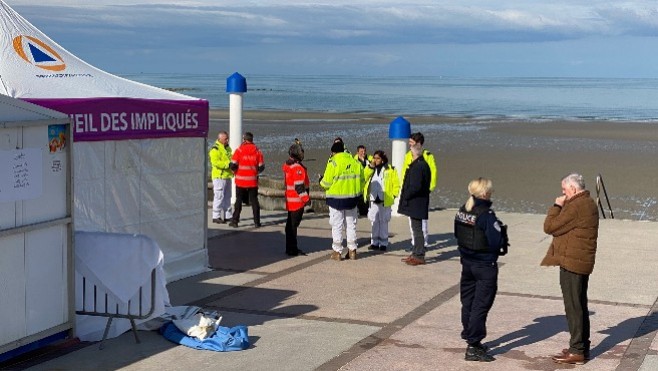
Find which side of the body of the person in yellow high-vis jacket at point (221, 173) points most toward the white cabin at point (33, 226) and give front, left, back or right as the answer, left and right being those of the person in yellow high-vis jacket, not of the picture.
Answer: right

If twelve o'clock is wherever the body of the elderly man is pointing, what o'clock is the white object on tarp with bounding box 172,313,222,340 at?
The white object on tarp is roughly at 12 o'clock from the elderly man.

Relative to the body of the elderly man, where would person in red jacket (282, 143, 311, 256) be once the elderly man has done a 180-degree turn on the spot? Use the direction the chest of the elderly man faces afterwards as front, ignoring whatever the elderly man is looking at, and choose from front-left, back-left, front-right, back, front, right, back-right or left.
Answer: back-left

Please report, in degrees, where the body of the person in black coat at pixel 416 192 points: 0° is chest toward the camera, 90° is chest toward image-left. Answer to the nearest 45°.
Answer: approximately 90°

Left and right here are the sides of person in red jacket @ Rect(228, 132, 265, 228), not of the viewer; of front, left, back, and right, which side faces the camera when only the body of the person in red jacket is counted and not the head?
back

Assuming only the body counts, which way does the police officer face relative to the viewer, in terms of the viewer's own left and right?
facing away from the viewer and to the right of the viewer

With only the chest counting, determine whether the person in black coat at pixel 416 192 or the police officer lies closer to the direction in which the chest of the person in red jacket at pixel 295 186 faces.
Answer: the person in black coat

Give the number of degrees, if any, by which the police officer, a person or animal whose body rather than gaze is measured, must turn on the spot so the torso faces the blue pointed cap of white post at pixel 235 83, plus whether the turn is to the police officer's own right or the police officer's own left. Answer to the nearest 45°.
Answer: approximately 90° to the police officer's own left

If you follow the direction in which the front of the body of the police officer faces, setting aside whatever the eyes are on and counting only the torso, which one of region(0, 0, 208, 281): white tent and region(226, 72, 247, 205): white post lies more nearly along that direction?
the white post

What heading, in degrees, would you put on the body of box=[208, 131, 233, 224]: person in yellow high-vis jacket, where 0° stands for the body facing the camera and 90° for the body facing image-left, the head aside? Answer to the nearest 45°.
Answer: approximately 270°

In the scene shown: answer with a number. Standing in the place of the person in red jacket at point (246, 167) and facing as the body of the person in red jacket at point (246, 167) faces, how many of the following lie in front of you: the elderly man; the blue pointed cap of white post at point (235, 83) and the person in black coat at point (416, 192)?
1

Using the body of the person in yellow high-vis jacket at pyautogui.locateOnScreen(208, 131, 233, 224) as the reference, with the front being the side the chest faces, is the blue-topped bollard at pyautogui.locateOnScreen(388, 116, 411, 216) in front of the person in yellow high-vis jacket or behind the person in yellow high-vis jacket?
in front

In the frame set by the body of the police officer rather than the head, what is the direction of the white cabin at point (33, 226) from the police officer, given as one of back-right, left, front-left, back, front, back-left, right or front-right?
back-left

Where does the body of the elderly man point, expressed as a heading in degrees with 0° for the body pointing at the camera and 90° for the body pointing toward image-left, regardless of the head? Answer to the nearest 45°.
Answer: approximately 90°

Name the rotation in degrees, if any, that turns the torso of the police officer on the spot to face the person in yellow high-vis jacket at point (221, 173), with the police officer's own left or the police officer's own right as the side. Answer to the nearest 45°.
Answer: approximately 90° to the police officer's own left

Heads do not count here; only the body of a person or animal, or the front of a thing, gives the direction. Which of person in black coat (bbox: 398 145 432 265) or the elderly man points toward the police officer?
the elderly man
